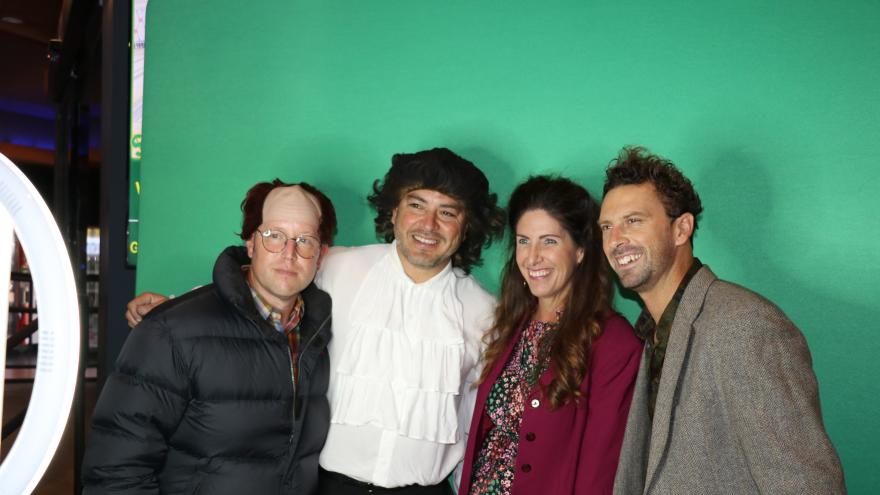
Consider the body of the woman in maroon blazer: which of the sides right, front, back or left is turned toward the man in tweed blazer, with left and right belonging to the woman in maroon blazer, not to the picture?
left

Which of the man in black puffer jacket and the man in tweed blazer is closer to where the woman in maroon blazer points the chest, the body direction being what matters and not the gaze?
the man in black puffer jacket

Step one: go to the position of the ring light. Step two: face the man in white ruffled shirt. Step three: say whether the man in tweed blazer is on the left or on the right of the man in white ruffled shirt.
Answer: right

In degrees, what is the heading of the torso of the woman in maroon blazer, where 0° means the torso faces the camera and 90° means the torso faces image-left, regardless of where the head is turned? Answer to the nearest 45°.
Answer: approximately 45°

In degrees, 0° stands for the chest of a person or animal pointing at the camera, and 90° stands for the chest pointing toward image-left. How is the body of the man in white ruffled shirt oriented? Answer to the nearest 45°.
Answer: approximately 0°

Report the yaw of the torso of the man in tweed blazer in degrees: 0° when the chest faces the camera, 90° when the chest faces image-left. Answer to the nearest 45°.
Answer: approximately 45°
